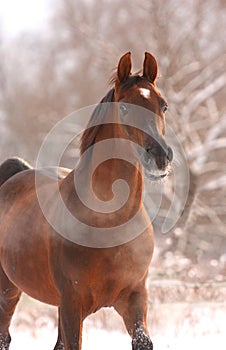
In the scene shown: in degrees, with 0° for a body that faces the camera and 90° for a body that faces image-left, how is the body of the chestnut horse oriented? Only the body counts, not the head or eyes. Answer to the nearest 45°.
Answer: approximately 315°
